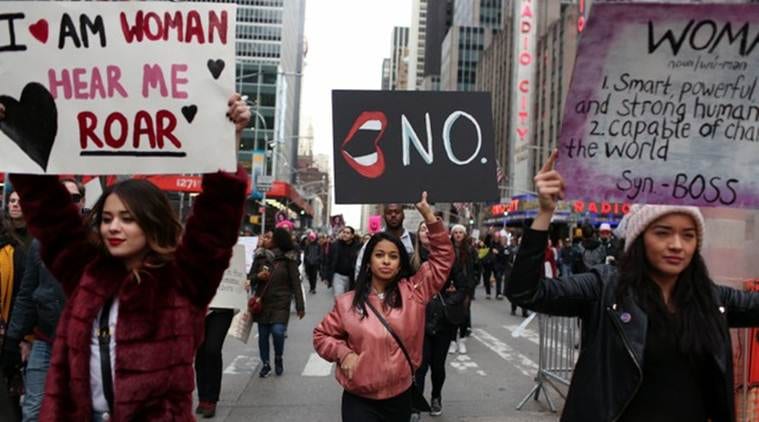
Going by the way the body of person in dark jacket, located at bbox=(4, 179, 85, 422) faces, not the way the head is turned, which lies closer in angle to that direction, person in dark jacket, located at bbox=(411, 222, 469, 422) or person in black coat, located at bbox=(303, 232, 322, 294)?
the person in dark jacket

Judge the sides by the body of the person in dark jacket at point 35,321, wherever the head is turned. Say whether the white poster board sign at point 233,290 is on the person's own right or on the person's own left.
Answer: on the person's own left

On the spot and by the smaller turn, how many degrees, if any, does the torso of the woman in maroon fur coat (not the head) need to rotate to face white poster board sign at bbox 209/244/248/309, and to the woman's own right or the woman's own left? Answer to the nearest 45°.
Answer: approximately 135° to the woman's own right

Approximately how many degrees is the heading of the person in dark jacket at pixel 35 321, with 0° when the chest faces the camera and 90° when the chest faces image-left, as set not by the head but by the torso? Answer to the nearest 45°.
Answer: approximately 315°

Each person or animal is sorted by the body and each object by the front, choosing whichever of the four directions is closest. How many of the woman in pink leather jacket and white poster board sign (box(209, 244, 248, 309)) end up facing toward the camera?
2
